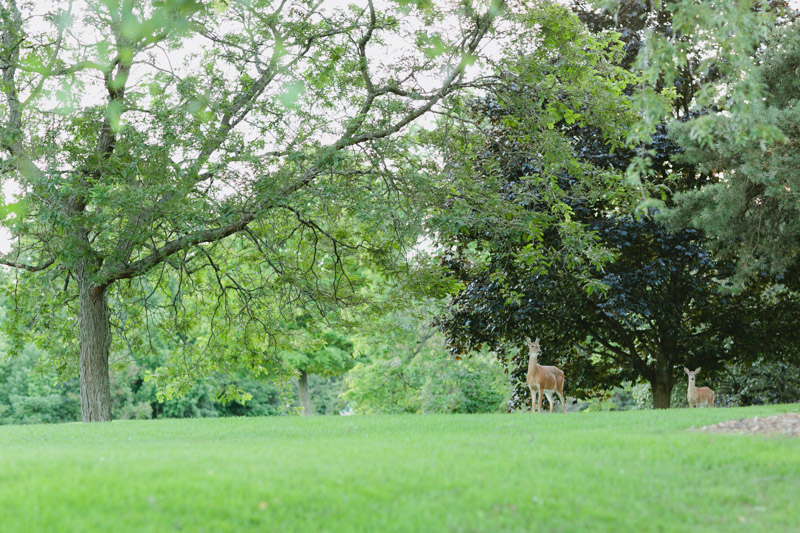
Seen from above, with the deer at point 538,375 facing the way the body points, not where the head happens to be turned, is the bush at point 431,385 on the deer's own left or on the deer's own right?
on the deer's own right

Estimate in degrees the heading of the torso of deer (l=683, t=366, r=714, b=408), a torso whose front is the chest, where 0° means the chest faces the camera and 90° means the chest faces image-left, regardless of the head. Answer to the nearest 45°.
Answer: approximately 45°

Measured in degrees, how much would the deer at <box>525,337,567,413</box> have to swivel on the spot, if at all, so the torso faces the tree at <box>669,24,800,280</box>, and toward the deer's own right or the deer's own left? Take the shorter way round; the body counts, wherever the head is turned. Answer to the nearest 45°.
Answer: approximately 135° to the deer's own left

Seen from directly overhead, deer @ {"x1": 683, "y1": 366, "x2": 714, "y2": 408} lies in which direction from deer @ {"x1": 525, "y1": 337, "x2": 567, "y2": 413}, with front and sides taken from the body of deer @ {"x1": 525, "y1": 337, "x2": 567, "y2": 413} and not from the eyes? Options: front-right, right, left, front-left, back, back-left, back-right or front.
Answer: back

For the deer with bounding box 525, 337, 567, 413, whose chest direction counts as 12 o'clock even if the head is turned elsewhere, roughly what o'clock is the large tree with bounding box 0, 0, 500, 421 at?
The large tree is roughly at 1 o'clock from the deer.

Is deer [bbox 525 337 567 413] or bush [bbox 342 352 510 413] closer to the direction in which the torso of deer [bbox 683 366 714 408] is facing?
the deer

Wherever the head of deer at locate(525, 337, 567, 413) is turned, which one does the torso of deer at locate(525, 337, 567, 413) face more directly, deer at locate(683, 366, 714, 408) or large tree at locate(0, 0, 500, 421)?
the large tree
